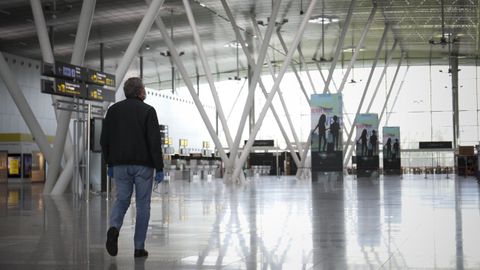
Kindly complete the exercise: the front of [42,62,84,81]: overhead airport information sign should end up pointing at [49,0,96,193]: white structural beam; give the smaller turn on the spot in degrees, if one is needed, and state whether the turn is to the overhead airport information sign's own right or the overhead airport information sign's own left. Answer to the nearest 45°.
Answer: approximately 135° to the overhead airport information sign's own left

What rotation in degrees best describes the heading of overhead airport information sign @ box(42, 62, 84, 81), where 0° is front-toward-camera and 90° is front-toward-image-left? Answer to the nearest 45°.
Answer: approximately 315°

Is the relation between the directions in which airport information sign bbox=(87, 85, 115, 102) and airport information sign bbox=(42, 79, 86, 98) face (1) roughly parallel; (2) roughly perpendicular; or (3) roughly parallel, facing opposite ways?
roughly parallel

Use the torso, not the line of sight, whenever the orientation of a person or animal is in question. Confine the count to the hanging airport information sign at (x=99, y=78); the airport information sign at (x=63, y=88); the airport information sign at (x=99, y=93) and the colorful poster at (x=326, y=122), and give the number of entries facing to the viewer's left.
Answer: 0

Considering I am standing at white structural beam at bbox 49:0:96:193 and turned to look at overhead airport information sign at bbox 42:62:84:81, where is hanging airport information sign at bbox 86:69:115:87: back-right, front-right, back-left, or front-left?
front-left

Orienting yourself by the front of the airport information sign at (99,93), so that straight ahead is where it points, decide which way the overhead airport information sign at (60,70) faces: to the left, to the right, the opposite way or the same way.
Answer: the same way

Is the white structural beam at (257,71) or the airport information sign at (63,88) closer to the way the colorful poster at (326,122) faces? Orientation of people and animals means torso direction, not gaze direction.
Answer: the airport information sign

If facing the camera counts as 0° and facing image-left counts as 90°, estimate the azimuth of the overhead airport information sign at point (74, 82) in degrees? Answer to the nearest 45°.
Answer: approximately 315°

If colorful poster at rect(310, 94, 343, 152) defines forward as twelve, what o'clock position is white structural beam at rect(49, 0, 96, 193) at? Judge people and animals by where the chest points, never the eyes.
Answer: The white structural beam is roughly at 1 o'clock from the colorful poster.

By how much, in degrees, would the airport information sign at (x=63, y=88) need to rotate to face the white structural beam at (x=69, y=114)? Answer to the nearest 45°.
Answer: approximately 135° to its left

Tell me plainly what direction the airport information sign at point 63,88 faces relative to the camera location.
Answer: facing the viewer and to the right of the viewer

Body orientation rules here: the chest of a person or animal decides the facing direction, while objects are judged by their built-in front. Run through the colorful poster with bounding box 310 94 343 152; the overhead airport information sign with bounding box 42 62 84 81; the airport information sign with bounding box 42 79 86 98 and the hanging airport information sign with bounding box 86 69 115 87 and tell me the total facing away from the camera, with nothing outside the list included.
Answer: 0

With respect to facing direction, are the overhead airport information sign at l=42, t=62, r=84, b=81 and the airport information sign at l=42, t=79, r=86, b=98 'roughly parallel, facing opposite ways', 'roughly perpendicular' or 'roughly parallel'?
roughly parallel

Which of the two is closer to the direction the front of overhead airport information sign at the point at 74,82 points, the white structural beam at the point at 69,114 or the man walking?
the man walking

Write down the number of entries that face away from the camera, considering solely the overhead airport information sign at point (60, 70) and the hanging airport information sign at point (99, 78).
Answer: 0

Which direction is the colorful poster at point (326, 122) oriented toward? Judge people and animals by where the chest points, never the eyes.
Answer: toward the camera

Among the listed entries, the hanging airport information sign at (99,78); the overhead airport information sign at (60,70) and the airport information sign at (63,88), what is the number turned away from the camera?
0
